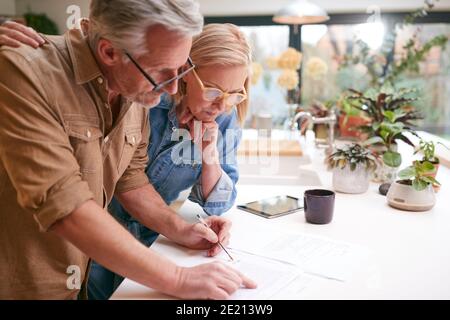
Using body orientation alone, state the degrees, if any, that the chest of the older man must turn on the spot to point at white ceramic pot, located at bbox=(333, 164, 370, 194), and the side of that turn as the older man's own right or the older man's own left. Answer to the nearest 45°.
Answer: approximately 90° to the older man's own left

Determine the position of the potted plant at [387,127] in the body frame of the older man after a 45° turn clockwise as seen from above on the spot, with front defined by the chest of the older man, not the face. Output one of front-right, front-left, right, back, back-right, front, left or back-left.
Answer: back-left

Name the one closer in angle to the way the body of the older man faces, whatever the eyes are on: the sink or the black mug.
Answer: the black mug

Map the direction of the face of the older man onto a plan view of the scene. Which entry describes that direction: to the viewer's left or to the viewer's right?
to the viewer's right

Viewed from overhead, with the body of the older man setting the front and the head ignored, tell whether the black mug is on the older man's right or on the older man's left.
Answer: on the older man's left

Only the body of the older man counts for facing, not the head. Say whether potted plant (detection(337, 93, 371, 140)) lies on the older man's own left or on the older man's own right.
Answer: on the older man's own left

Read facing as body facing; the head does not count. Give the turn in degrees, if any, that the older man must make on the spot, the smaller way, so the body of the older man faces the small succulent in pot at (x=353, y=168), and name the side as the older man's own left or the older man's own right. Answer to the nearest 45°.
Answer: approximately 90° to the older man's own left

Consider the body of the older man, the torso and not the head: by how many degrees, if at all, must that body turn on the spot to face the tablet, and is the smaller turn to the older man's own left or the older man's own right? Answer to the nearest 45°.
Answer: approximately 90° to the older man's own left

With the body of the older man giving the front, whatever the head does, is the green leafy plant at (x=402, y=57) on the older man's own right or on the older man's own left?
on the older man's own left

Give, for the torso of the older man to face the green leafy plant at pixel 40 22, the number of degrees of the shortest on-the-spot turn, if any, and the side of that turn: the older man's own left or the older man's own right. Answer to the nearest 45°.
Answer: approximately 135° to the older man's own left

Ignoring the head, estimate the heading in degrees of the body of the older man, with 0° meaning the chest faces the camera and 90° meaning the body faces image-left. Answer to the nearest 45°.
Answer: approximately 315°

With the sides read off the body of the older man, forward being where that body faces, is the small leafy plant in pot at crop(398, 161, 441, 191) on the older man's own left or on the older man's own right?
on the older man's own left
